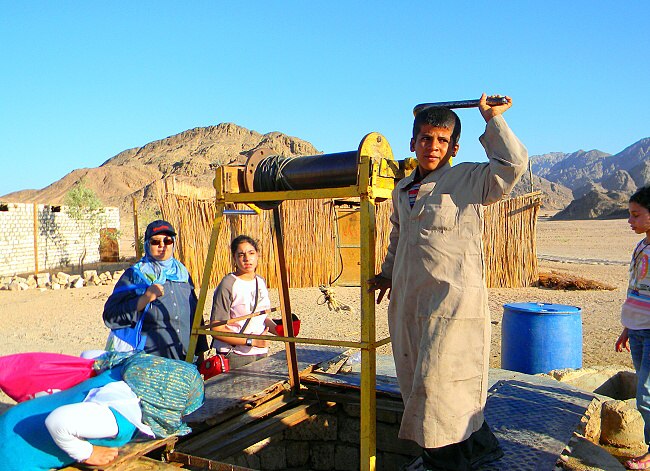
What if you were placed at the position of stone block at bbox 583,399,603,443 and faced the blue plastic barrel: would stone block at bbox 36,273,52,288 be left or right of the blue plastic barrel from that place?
left

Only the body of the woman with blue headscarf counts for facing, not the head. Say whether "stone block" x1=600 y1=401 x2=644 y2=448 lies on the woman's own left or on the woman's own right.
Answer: on the woman's own left

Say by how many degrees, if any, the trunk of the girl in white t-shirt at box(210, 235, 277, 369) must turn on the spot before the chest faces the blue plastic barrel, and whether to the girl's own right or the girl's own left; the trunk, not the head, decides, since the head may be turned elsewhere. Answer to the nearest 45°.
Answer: approximately 45° to the girl's own left

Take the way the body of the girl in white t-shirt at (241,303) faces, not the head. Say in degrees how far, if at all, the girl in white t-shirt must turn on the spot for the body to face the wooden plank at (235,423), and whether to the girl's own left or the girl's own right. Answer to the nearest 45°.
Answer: approximately 45° to the girl's own right

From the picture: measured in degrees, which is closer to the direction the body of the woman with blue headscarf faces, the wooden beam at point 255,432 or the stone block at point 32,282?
the wooden beam

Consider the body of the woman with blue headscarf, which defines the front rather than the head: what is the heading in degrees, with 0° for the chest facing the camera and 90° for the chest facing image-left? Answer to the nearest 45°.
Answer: approximately 0°

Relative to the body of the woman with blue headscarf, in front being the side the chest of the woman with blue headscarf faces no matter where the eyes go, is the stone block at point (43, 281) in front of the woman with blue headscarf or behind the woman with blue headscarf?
behind
